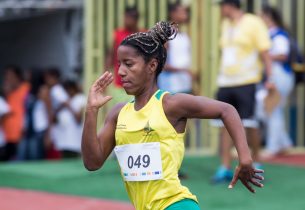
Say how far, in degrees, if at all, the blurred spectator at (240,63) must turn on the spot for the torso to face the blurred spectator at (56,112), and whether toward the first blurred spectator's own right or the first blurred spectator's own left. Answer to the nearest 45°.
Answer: approximately 90° to the first blurred spectator's own right

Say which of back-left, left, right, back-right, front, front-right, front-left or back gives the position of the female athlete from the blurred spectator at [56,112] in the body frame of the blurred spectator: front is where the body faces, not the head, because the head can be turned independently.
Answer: left

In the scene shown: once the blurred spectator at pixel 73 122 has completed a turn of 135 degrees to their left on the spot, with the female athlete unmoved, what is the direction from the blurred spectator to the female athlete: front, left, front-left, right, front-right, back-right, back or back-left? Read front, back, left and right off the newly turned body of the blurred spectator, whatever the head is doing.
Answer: front-right

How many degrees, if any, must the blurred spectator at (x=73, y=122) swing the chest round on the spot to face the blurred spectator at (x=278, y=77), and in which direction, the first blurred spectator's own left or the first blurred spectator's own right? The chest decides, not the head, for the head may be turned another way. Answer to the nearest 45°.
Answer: approximately 135° to the first blurred spectator's own left
